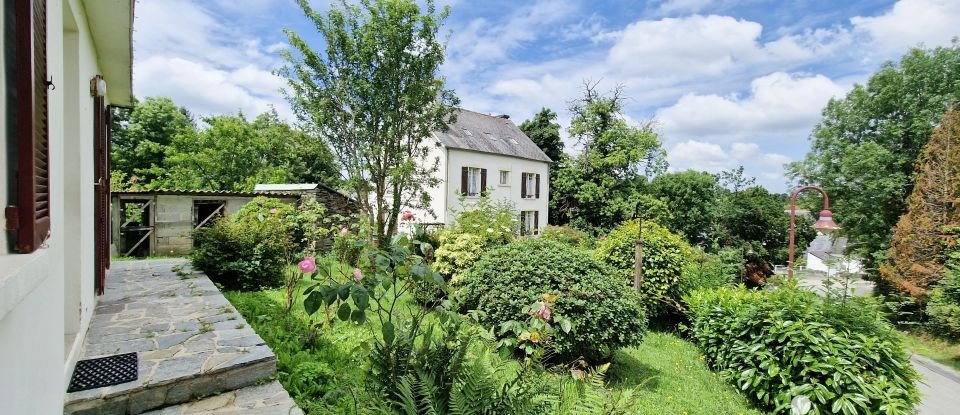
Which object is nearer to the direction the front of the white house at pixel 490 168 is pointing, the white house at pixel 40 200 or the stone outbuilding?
the white house

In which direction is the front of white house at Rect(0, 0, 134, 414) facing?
to the viewer's right

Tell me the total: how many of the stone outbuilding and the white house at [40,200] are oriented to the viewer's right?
1

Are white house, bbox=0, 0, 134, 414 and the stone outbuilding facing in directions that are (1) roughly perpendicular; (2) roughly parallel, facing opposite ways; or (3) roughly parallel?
roughly perpendicular

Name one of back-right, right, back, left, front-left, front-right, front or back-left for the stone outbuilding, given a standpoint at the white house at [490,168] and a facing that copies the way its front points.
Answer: right

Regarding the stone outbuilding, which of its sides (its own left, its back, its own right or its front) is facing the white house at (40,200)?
front

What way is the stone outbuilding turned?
toward the camera

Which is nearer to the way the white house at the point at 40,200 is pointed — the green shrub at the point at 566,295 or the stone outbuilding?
the green shrub

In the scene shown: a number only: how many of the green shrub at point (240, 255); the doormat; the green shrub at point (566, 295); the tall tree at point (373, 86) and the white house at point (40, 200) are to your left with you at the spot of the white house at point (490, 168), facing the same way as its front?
0

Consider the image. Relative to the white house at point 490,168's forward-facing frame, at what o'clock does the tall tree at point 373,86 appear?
The tall tree is roughly at 2 o'clock from the white house.

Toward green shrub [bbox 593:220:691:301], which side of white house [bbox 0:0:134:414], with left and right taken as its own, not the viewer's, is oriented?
front

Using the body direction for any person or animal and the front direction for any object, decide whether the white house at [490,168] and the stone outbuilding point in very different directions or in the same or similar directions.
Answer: same or similar directions

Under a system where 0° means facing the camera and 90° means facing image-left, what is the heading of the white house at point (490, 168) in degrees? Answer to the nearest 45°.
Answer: approximately 315°

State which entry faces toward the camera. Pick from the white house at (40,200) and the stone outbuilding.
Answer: the stone outbuilding

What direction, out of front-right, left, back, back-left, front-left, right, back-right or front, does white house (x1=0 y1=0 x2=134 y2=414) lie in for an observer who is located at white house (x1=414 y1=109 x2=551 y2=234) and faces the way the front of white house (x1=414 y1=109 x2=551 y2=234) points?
front-right

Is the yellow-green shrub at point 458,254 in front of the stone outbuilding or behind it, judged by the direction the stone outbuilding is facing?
in front
